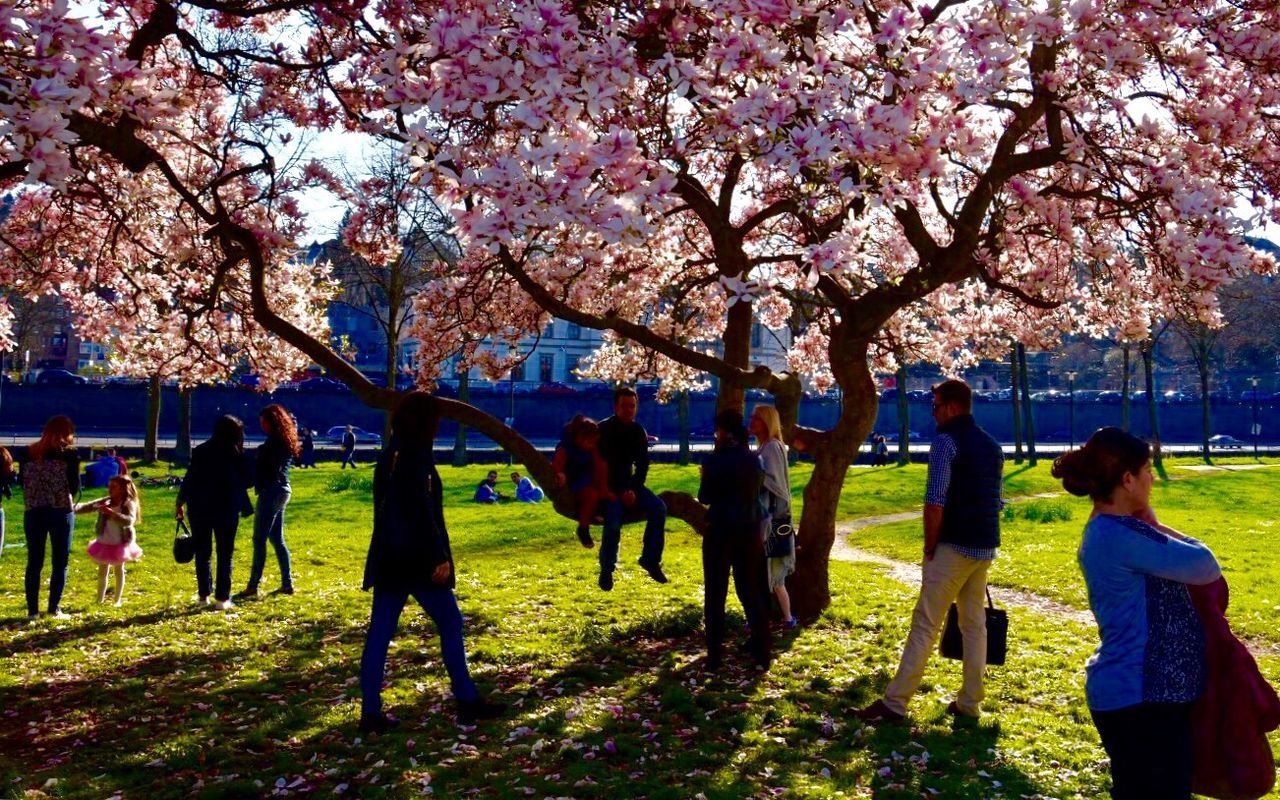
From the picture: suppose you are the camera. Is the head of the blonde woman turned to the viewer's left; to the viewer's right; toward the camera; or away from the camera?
to the viewer's left

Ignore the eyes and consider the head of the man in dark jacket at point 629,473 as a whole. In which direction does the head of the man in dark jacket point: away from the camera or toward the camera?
toward the camera

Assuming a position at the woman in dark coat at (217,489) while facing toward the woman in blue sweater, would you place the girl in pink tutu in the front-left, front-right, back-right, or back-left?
back-right

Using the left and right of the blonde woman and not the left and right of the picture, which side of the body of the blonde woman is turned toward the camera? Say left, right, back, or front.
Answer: left

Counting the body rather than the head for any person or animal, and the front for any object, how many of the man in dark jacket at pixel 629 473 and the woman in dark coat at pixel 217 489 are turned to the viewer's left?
0

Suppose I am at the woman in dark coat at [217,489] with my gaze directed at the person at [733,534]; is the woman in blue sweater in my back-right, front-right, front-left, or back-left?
front-right

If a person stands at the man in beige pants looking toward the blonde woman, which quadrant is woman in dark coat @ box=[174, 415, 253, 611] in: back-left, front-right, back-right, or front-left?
front-left

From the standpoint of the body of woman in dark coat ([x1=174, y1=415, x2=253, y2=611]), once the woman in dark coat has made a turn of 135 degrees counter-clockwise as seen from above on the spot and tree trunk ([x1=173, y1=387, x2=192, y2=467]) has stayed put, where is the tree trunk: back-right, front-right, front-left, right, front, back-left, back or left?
back-right

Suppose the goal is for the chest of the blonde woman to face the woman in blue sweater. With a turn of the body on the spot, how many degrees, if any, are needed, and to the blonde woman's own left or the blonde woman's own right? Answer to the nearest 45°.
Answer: approximately 90° to the blonde woman's own left

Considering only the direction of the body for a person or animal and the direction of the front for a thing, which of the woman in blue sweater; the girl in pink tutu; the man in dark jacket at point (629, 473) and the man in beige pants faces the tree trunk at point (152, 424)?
the man in beige pants

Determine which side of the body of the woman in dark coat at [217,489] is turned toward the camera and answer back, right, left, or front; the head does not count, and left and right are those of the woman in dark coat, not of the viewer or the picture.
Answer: back

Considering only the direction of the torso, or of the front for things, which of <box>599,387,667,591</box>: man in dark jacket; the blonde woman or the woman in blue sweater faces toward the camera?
the man in dark jacket

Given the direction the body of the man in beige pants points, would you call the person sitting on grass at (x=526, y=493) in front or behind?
in front

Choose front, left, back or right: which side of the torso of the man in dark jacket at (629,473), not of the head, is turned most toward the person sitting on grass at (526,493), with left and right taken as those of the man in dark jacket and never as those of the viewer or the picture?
back

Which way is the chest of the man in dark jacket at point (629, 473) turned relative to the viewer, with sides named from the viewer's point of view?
facing the viewer
